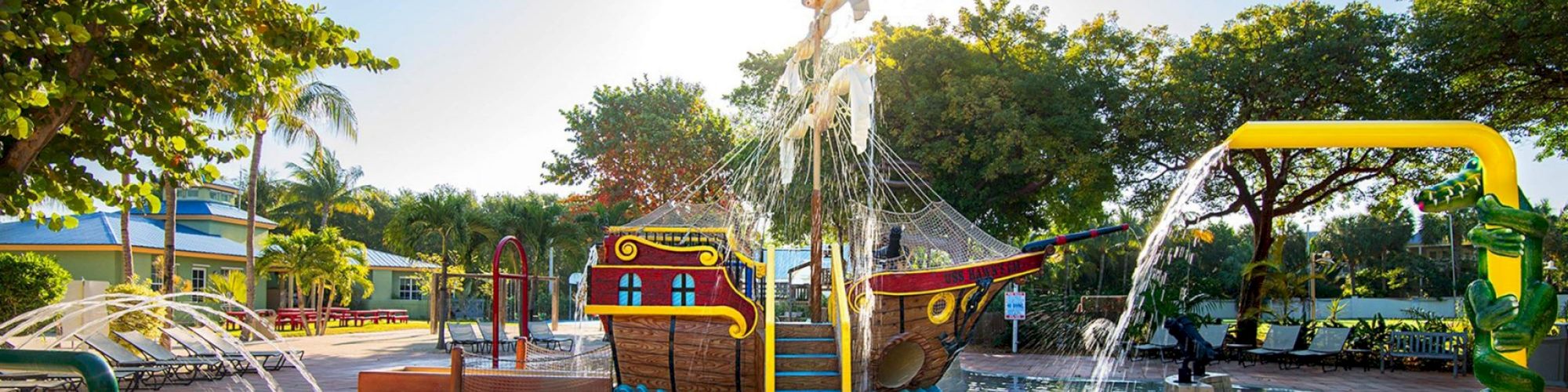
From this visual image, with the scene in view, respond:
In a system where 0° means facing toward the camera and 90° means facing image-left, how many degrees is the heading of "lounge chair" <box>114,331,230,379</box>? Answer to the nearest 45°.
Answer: approximately 315°

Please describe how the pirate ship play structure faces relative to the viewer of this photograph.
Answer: facing to the right of the viewer

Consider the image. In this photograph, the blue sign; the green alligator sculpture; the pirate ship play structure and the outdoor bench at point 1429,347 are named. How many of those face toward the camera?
2

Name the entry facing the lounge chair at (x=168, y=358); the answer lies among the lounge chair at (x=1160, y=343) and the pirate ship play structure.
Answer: the lounge chair at (x=1160, y=343)

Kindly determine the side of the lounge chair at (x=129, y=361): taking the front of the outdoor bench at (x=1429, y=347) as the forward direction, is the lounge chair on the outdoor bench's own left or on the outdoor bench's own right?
on the outdoor bench's own right

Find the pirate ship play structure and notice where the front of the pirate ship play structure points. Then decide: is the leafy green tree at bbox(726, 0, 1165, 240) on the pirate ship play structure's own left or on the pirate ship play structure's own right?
on the pirate ship play structure's own left

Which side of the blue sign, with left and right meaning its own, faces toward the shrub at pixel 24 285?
right

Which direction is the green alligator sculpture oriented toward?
to the viewer's left
